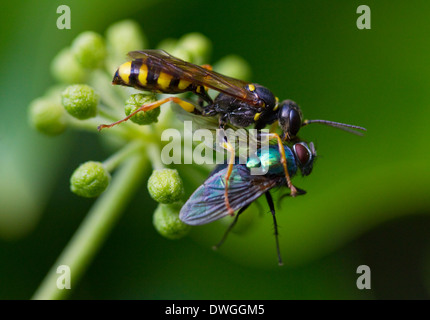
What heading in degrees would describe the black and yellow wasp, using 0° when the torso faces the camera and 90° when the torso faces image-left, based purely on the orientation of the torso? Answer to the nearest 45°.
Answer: approximately 270°
